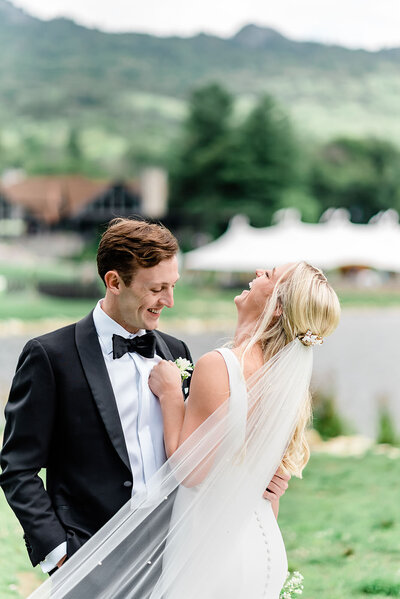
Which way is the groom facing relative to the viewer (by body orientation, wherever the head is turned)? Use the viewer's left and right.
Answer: facing the viewer and to the right of the viewer

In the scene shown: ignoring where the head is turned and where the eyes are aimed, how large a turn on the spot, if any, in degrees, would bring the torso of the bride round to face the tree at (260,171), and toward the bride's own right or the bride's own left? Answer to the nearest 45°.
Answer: approximately 45° to the bride's own right

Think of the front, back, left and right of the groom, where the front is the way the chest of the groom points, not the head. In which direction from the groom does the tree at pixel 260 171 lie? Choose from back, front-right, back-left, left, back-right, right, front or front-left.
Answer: back-left

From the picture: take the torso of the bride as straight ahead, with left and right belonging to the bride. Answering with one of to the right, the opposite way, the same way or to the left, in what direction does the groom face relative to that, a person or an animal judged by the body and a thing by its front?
the opposite way

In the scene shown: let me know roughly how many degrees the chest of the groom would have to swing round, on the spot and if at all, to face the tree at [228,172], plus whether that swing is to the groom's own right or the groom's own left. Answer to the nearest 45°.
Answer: approximately 135° to the groom's own left

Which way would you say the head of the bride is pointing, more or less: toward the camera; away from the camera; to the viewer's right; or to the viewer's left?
to the viewer's left

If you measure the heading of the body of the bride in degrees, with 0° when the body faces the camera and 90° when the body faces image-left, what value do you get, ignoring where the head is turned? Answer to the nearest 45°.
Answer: approximately 135°
